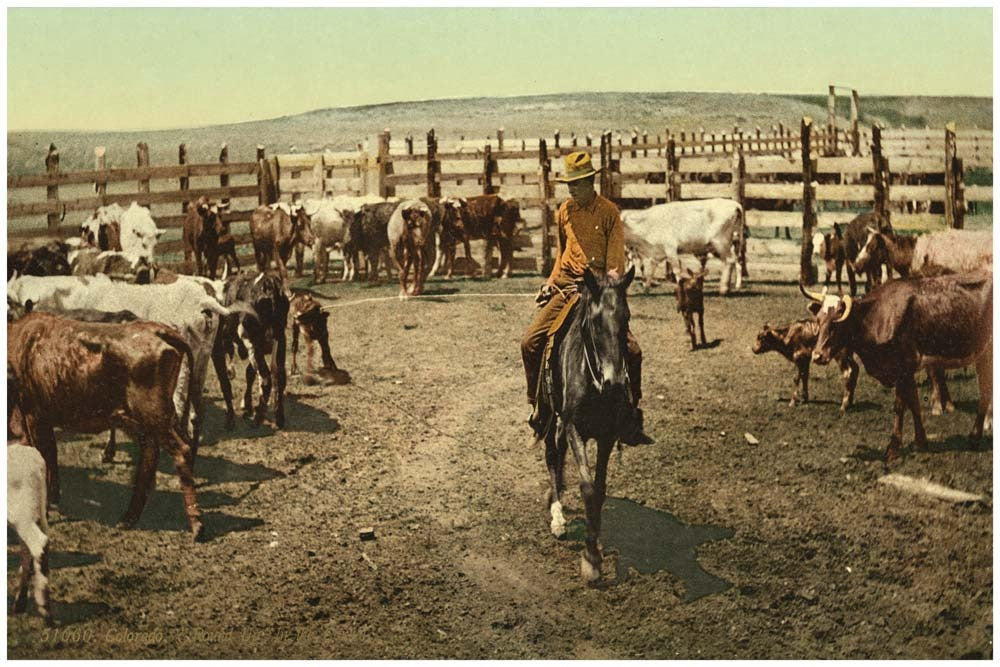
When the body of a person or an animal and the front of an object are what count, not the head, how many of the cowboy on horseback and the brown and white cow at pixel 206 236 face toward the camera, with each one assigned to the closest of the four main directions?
2

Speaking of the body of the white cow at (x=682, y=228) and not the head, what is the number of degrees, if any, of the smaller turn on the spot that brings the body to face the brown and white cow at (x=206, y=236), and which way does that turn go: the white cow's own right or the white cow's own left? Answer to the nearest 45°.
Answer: approximately 45° to the white cow's own left

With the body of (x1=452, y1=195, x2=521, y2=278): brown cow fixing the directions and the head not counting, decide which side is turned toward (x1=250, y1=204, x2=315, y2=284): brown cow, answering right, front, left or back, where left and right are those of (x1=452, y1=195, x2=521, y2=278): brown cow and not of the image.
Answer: right

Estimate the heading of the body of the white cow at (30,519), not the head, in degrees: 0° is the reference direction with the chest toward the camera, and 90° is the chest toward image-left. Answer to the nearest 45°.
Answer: approximately 90°

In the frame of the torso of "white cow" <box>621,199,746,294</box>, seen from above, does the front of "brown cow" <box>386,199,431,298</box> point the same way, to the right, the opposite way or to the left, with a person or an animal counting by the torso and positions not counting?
to the left

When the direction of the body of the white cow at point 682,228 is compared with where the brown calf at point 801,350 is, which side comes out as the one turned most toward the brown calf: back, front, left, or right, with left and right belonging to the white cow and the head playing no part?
left

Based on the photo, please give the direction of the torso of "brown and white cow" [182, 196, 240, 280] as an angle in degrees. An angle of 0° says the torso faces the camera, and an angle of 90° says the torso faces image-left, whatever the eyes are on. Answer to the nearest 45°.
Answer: approximately 0°

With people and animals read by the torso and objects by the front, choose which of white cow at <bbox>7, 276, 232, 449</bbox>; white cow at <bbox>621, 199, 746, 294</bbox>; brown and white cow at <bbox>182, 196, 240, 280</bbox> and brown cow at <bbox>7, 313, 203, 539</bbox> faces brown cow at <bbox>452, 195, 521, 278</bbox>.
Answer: white cow at <bbox>621, 199, 746, 294</bbox>

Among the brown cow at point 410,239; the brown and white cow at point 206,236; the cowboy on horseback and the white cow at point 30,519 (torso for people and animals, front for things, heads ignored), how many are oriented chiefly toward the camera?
3

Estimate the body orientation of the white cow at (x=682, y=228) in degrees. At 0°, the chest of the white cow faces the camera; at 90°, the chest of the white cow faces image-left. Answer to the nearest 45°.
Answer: approximately 90°

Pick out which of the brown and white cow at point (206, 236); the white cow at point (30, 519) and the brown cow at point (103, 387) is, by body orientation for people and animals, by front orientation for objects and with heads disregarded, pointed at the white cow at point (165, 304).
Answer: the brown and white cow

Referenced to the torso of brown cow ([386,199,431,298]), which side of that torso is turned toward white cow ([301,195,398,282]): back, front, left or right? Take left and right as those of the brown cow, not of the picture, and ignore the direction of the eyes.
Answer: right

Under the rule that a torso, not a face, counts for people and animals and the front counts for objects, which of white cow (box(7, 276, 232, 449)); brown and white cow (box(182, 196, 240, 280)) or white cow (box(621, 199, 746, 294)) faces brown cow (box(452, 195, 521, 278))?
white cow (box(621, 199, 746, 294))

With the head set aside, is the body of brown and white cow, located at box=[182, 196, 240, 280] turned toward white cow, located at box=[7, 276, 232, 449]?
yes
